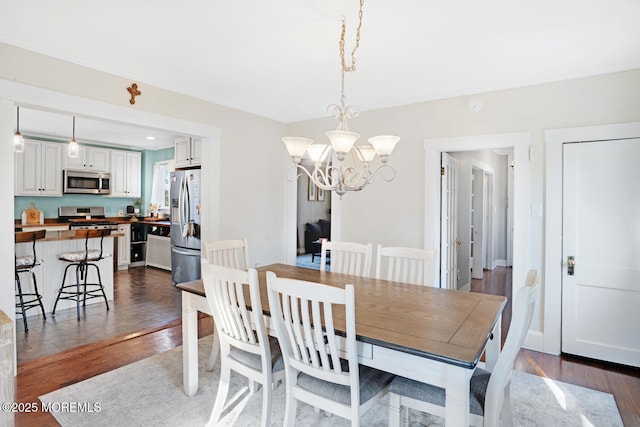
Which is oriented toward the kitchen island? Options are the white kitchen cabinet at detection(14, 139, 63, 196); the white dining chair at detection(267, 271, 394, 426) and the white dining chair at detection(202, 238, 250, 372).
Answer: the white kitchen cabinet

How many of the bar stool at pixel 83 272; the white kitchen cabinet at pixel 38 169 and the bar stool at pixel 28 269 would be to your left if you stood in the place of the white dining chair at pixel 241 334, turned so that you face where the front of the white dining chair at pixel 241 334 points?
3

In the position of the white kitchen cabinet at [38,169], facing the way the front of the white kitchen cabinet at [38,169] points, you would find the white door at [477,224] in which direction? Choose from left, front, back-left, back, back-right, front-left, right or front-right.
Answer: front-left

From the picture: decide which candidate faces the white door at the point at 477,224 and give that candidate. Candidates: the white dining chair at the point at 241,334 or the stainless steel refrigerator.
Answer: the white dining chair

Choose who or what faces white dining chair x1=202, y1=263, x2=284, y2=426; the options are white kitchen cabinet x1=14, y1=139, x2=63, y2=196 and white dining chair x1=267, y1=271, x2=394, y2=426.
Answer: the white kitchen cabinet

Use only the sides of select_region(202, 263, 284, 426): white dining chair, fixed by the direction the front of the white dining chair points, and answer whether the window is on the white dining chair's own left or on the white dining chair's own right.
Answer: on the white dining chair's own left

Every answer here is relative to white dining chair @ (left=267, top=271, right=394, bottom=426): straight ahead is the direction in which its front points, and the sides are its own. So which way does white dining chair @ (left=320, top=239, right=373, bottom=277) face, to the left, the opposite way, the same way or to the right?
the opposite way

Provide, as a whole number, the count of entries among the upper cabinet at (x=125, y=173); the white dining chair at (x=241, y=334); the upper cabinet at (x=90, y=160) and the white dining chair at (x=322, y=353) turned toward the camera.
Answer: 2

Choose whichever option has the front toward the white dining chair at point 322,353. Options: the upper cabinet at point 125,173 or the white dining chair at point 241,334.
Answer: the upper cabinet

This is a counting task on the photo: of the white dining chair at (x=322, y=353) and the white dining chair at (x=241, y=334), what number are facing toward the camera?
0

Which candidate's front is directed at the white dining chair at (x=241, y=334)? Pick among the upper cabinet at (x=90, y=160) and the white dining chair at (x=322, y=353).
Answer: the upper cabinet
